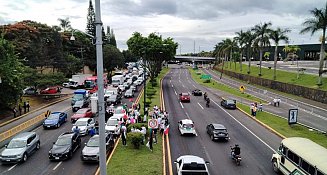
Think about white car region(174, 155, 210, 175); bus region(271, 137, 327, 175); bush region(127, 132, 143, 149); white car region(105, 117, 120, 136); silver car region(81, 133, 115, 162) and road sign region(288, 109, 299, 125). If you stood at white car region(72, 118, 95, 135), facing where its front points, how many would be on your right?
0

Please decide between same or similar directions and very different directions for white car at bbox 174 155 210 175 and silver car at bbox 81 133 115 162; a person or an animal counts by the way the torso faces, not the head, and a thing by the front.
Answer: very different directions

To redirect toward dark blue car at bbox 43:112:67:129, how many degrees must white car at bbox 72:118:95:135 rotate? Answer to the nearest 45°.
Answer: approximately 90° to its right

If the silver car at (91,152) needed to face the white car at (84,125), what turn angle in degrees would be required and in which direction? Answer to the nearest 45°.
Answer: approximately 135° to its right

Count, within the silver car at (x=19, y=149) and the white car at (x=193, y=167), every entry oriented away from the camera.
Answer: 1

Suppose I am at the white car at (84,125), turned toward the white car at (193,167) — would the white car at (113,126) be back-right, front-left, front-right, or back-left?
front-left

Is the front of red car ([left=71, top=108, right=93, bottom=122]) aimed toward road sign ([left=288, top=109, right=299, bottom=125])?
no

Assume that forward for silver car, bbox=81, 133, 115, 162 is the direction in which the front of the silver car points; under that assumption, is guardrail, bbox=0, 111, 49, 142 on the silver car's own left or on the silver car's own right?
on the silver car's own right

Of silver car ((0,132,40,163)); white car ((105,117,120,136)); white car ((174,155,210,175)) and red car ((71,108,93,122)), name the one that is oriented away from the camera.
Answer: white car ((174,155,210,175))

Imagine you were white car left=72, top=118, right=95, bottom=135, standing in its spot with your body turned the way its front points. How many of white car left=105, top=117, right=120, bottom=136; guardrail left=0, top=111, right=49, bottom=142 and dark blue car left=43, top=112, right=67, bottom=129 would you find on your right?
2

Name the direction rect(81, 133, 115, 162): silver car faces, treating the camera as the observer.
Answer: facing the viewer and to the left of the viewer

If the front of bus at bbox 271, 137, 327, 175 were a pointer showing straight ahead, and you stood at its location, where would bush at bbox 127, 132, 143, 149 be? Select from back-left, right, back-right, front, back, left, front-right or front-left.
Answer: front-left

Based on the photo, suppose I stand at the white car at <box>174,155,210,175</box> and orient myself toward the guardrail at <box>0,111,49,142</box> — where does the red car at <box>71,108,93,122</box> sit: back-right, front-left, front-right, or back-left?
front-right

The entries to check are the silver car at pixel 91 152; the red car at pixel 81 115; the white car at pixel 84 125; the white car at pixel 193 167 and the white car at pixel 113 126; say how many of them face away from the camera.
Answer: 1

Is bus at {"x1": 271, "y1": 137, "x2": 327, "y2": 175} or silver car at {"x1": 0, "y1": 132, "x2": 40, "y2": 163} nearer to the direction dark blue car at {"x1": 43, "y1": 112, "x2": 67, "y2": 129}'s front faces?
the silver car

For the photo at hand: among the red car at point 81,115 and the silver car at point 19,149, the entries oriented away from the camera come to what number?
0

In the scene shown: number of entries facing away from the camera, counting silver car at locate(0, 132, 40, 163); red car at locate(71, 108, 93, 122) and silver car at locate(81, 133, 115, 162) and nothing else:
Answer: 0

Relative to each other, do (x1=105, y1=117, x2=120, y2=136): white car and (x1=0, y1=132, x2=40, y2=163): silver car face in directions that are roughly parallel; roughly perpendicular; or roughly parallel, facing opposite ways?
roughly parallel

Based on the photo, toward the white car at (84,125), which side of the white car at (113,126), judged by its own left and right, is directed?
right

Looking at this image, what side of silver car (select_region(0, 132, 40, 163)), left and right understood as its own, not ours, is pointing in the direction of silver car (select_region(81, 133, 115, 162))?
left

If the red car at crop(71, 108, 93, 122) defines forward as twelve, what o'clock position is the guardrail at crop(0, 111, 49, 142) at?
The guardrail is roughly at 1 o'clock from the red car.

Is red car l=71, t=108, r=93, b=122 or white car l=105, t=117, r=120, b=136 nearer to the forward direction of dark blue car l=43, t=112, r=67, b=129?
the white car

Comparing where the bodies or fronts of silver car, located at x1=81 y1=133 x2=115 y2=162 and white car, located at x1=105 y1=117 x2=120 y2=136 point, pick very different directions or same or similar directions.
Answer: same or similar directions
